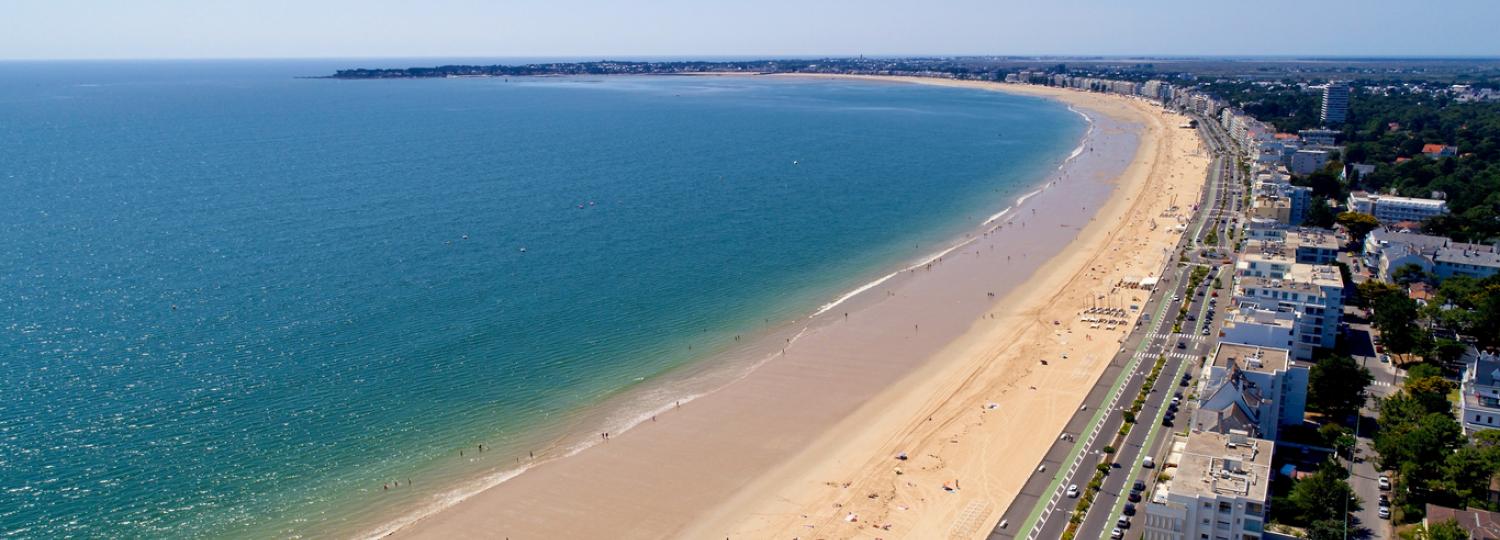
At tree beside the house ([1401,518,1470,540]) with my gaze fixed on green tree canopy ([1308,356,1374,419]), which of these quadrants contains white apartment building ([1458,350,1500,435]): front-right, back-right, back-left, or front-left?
front-right

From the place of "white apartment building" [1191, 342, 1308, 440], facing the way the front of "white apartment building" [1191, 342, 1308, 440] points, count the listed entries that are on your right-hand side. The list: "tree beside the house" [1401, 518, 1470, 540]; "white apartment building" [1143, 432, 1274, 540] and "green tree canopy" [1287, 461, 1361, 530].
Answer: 0

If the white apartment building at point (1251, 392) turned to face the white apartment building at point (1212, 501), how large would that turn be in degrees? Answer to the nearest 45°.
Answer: approximately 90° to its left

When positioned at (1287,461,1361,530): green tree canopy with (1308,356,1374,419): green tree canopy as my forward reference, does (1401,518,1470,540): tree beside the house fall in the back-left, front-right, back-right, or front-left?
back-right

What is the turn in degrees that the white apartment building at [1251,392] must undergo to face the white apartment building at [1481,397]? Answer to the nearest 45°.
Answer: approximately 135° to its right

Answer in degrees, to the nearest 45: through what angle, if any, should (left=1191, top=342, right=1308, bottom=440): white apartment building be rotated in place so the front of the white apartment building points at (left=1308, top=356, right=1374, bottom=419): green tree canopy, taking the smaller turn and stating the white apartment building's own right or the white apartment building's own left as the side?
approximately 135° to the white apartment building's own right

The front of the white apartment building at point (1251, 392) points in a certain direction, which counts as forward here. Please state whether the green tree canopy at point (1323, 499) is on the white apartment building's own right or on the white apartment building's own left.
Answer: on the white apartment building's own left

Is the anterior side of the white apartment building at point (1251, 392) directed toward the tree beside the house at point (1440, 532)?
no

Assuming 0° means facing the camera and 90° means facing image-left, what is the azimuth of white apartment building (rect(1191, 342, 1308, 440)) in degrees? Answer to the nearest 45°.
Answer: approximately 90°

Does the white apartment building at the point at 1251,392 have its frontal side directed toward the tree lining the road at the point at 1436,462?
no
